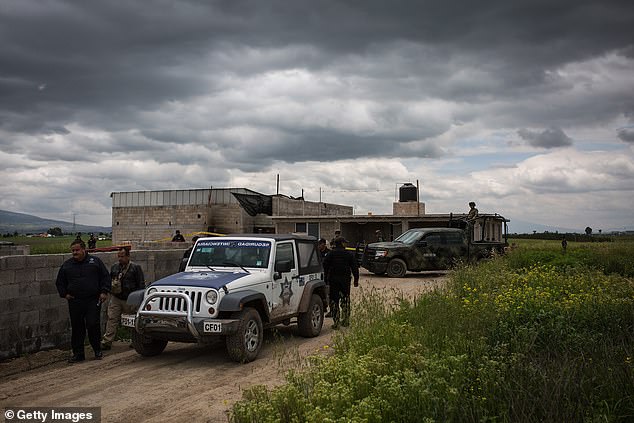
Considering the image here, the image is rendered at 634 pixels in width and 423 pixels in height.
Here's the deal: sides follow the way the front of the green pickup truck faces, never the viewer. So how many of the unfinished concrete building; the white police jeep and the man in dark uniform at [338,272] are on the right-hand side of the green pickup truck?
1

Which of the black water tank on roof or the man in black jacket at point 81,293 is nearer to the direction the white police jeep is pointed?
the man in black jacket

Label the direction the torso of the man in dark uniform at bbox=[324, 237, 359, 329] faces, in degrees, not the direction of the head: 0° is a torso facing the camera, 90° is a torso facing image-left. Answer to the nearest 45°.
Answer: approximately 180°

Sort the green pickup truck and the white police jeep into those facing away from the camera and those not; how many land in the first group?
0

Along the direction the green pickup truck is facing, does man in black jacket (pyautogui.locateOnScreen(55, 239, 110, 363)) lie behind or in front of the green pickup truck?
in front

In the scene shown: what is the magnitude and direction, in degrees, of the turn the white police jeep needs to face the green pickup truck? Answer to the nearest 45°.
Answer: approximately 180°

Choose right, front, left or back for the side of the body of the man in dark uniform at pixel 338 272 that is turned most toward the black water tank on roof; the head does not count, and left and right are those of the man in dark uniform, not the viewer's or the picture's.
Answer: front

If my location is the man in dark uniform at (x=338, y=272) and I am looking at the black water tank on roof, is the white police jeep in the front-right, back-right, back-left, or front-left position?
back-left

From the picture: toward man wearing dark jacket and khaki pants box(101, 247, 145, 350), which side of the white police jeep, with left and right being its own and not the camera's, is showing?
right

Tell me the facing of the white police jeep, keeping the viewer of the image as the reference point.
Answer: facing the viewer and to the left of the viewer

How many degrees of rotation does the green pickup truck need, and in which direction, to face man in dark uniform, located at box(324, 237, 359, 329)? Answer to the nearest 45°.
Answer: approximately 45° to its left

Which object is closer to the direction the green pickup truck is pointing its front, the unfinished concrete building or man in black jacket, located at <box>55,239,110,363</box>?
the man in black jacket

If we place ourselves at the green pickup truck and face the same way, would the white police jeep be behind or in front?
in front

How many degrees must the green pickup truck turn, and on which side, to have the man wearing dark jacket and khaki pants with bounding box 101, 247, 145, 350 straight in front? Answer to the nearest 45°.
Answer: approximately 45° to its left
